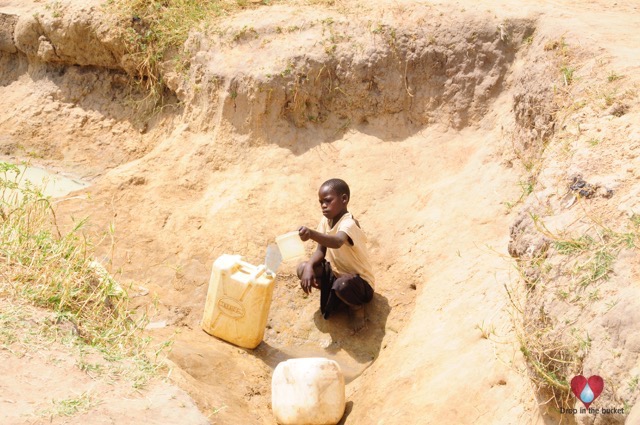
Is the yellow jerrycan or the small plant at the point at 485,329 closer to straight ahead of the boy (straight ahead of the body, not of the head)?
the yellow jerrycan

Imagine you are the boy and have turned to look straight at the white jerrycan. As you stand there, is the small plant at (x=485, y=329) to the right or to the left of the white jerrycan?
left

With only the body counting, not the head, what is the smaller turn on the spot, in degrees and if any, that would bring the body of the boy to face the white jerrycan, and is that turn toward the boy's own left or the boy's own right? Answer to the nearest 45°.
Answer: approximately 45° to the boy's own left

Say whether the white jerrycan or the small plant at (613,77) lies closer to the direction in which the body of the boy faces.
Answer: the white jerrycan

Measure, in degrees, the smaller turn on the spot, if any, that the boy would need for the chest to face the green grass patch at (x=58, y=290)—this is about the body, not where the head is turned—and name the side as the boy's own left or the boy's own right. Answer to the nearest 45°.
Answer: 0° — they already face it

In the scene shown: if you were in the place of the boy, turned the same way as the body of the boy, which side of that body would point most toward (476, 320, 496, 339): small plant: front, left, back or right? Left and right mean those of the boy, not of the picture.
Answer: left

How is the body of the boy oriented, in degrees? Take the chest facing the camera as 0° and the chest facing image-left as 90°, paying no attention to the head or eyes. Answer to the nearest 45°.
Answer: approximately 45°

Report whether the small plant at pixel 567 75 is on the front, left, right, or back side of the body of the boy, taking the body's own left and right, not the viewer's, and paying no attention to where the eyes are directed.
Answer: back

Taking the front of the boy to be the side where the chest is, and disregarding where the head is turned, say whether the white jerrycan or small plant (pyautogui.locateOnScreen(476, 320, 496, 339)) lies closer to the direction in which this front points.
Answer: the white jerrycan

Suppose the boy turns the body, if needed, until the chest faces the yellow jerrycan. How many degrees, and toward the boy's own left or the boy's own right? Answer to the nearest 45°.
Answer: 0° — they already face it

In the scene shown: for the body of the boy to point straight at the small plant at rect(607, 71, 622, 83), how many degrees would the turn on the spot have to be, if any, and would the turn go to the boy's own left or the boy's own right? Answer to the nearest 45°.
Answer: approximately 135° to the boy's own left
